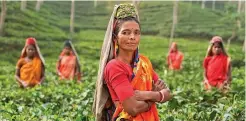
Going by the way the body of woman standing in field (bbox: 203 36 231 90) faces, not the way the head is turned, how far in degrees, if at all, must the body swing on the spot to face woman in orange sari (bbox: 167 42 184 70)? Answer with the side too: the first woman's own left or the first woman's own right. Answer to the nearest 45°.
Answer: approximately 180°

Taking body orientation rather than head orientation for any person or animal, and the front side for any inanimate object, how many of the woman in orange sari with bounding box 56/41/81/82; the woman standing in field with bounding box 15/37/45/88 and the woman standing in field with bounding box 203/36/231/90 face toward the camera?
3

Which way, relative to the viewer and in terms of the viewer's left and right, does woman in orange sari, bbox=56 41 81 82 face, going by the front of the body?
facing the viewer

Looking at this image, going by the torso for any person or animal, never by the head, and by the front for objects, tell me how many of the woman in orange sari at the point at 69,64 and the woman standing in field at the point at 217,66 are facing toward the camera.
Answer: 2

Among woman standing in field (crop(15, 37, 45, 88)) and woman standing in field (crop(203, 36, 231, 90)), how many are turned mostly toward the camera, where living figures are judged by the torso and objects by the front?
2

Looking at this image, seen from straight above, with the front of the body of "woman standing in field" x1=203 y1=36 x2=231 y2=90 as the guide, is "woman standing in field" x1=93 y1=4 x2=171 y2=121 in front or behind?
in front

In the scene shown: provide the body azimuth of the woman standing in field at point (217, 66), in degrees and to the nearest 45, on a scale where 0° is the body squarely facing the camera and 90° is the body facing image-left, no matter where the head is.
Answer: approximately 0°

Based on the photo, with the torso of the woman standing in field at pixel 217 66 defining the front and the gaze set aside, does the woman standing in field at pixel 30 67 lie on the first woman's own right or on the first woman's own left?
on the first woman's own right

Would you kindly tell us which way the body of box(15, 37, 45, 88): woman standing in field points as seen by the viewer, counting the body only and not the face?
toward the camera

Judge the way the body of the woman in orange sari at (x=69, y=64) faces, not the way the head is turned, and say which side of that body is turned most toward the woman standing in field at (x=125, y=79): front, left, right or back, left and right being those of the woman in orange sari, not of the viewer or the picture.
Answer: front

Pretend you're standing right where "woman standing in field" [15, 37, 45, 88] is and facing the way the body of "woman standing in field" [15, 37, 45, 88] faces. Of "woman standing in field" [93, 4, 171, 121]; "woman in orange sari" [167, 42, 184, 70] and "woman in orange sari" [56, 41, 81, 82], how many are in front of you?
1
